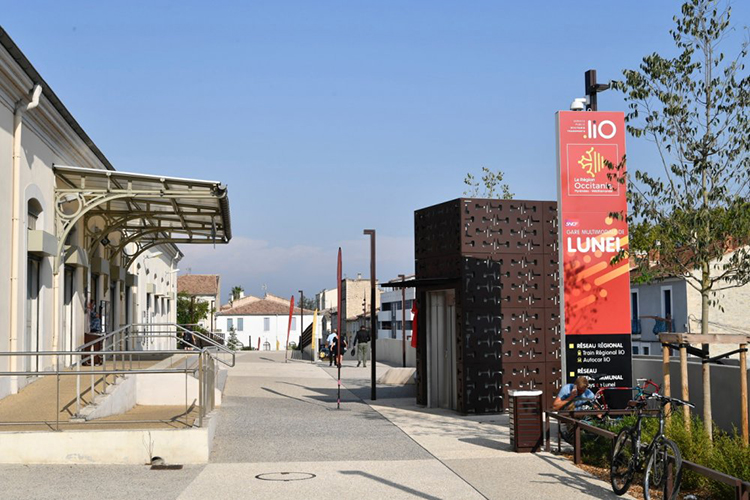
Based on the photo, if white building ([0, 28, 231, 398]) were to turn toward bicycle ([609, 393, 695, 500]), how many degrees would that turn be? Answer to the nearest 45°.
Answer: approximately 45° to its right

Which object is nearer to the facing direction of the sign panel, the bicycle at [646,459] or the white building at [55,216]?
the bicycle

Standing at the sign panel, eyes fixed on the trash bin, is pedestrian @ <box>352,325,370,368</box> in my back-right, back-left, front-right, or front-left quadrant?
back-right

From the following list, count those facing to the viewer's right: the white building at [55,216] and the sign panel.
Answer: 1

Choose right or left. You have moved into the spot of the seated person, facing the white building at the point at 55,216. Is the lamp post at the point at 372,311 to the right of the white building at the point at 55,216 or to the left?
right

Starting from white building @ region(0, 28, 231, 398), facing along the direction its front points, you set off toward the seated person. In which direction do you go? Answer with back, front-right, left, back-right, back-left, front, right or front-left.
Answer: front-right

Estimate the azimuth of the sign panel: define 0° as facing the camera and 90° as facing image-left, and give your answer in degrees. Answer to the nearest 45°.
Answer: approximately 0°

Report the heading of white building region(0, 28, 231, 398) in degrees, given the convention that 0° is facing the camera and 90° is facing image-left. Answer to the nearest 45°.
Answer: approximately 270°
